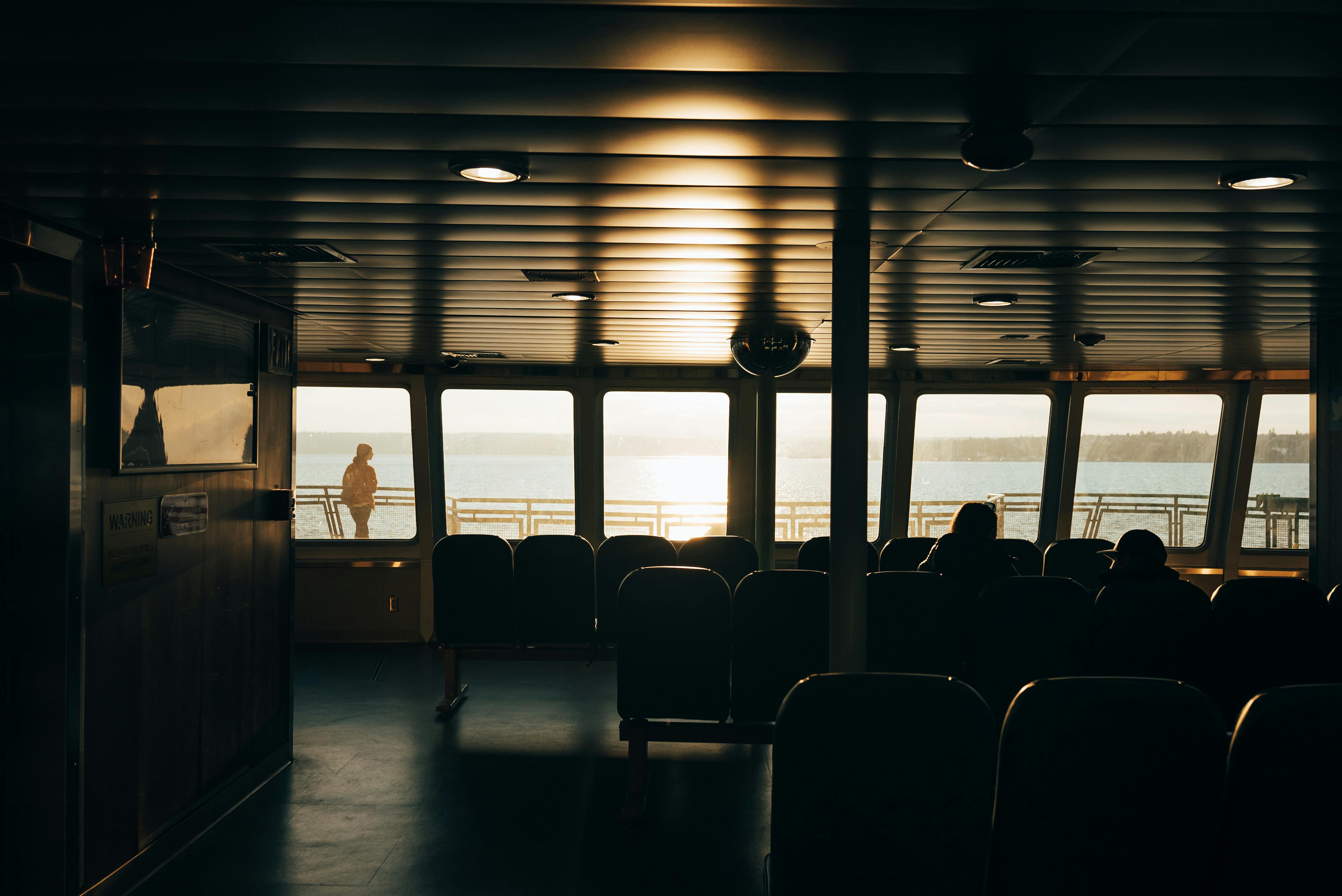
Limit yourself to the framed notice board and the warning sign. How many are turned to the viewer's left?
0

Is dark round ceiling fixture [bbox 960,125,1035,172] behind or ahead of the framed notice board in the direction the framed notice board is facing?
ahead

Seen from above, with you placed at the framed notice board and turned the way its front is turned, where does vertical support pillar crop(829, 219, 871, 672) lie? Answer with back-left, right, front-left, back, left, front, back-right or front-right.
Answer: front

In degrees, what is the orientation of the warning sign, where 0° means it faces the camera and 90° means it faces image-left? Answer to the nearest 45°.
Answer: approximately 315°

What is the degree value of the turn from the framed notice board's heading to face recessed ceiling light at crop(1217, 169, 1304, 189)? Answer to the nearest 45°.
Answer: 0° — it already faces it

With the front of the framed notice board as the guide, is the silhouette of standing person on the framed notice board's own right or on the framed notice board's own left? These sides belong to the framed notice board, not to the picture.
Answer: on the framed notice board's own left

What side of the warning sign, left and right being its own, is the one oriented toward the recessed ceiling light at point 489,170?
front

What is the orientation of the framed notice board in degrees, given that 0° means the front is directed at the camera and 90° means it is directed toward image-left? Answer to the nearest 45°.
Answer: approximately 315°
